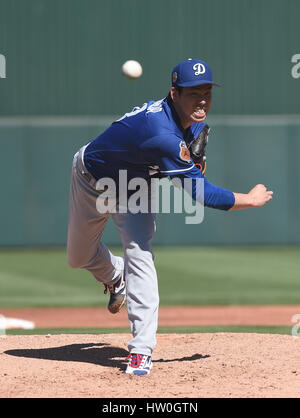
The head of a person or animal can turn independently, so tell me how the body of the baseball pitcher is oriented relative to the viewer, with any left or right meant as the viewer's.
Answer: facing the viewer and to the right of the viewer
